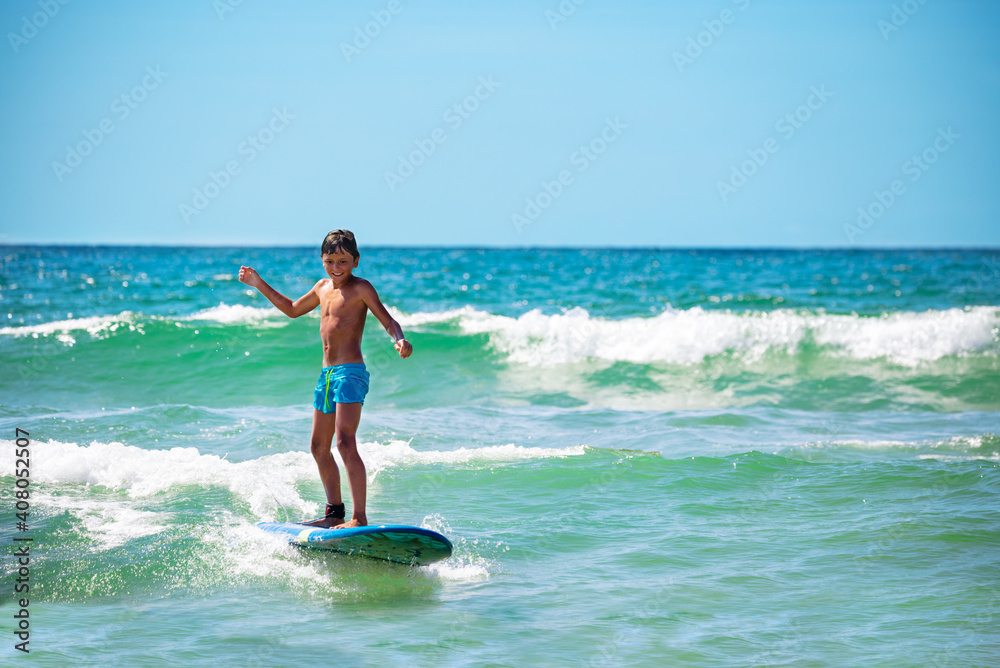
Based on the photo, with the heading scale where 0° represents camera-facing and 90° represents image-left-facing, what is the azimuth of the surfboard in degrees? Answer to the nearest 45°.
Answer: approximately 315°
